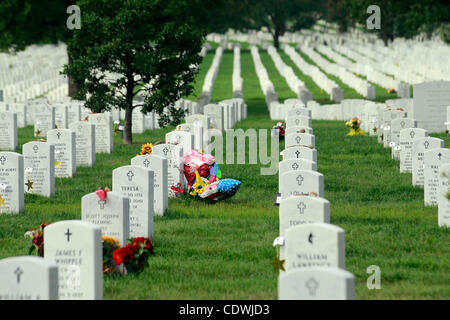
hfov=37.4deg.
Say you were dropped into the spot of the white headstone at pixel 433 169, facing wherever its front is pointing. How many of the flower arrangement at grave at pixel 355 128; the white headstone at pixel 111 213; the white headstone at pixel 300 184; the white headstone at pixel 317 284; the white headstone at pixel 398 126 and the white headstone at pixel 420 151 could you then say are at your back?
3

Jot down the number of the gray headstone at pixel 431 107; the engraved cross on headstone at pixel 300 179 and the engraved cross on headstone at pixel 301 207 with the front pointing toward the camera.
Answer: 3

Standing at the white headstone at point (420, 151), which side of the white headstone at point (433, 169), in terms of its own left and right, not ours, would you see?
back

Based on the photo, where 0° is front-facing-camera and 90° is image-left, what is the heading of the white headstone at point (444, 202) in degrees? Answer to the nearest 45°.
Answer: approximately 0°

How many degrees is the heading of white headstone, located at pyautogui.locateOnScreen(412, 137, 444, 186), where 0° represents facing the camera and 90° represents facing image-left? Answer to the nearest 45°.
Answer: approximately 0°

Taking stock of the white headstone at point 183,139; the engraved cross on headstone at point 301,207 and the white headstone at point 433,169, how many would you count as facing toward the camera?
3

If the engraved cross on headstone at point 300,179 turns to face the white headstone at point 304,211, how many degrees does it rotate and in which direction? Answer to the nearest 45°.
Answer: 0° — it already faces it

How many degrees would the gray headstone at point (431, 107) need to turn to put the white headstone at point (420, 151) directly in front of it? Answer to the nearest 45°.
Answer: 0° — it already faces it

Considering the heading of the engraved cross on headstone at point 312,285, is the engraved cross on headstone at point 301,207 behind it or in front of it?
behind
